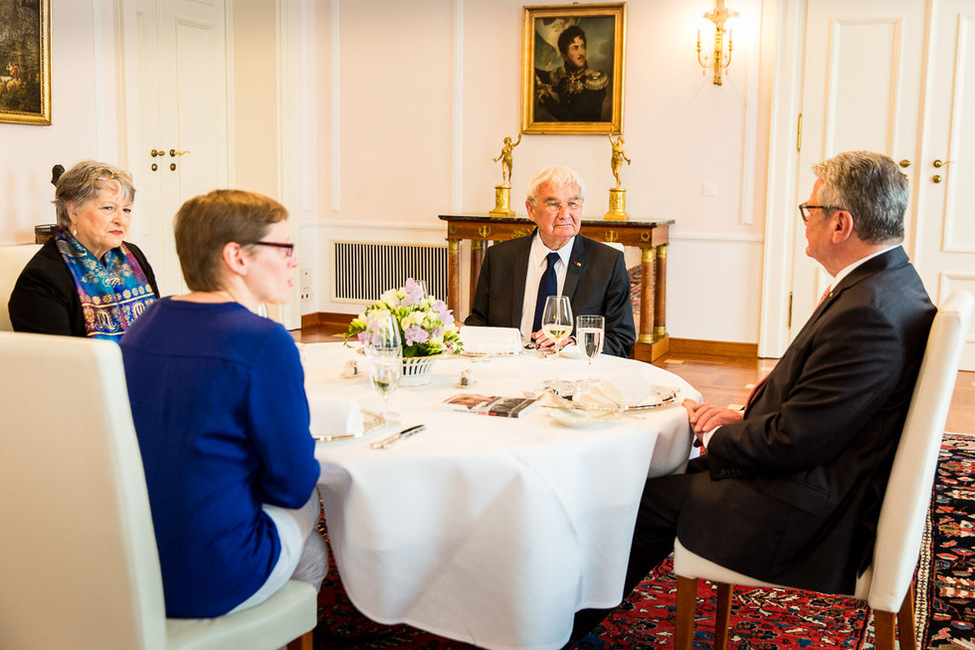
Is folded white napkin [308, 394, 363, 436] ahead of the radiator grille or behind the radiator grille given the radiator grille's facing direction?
ahead

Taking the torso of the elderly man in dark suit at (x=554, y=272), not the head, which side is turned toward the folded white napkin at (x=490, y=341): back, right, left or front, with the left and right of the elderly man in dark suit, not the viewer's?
front

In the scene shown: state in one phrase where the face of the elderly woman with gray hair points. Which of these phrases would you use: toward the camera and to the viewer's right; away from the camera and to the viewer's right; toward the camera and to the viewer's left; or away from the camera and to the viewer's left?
toward the camera and to the viewer's right

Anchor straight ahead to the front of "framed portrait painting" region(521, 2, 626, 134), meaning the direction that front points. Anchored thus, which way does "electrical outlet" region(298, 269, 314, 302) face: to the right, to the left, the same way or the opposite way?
the same way

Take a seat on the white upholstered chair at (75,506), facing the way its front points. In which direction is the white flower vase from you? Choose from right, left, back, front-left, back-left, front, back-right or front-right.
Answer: front

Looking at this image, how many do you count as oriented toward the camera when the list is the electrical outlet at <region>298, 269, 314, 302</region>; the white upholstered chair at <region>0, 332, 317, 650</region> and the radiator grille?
2

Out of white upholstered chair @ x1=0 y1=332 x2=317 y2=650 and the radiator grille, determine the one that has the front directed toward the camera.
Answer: the radiator grille

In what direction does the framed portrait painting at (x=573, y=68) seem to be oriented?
toward the camera

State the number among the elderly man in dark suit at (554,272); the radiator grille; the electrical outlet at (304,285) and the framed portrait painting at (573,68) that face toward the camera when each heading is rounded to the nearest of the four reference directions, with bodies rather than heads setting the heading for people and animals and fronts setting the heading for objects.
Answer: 4

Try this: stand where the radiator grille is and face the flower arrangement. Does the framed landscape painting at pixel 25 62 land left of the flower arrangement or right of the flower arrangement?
right

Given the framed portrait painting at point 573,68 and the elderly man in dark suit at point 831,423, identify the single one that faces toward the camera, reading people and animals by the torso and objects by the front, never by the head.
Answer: the framed portrait painting

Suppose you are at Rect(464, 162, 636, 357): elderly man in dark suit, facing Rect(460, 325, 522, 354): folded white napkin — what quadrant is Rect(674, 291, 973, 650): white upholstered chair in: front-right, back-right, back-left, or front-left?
front-left

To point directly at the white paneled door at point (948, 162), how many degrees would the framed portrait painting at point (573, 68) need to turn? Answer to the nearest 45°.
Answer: approximately 90° to its left

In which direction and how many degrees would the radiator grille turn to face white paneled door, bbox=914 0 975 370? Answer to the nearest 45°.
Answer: approximately 45° to its left

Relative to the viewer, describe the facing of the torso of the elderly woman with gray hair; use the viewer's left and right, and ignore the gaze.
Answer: facing the viewer and to the right of the viewer

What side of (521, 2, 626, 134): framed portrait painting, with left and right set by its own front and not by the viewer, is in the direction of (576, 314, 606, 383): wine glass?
front

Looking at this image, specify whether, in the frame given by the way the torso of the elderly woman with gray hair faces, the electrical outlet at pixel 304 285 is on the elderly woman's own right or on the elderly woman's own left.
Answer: on the elderly woman's own left

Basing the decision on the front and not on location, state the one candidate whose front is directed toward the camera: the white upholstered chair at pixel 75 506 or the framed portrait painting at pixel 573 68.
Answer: the framed portrait painting

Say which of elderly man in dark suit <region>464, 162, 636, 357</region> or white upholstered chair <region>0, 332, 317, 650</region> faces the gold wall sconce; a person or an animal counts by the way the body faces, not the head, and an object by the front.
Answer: the white upholstered chair
